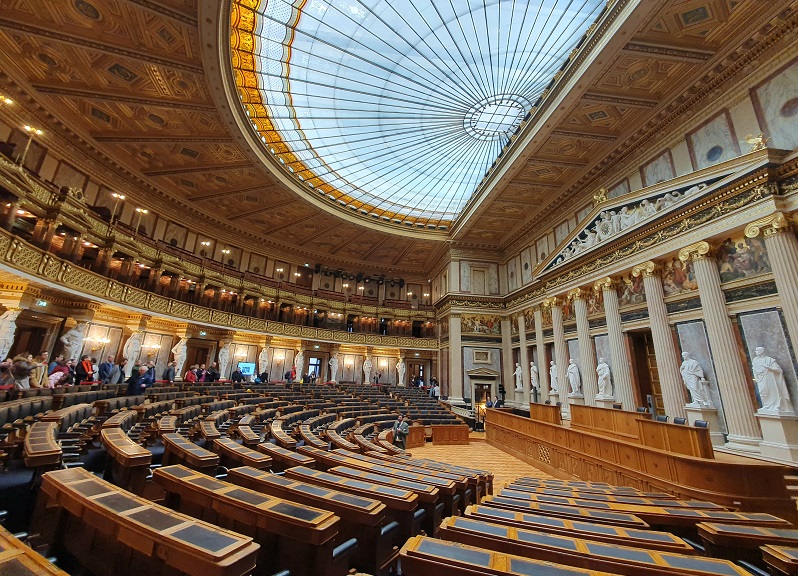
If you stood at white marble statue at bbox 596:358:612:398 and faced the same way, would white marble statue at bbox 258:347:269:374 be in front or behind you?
in front

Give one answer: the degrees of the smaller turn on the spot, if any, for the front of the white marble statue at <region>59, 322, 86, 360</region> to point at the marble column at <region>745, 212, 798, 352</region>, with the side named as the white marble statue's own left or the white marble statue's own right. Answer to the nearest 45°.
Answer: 0° — it already faces it

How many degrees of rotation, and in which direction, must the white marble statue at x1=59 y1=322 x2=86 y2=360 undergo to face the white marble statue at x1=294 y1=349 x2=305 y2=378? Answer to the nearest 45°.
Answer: approximately 45° to its left

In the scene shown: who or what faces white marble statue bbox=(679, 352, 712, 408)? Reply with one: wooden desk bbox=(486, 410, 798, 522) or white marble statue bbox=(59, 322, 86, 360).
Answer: white marble statue bbox=(59, 322, 86, 360)

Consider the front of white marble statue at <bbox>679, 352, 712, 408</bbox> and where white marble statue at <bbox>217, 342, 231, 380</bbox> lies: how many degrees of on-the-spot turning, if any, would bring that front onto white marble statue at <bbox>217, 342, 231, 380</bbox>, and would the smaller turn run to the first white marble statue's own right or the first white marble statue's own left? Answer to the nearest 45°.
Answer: approximately 45° to the first white marble statue's own right

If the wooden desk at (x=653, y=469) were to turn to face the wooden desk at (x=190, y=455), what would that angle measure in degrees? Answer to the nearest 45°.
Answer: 0° — it already faces it

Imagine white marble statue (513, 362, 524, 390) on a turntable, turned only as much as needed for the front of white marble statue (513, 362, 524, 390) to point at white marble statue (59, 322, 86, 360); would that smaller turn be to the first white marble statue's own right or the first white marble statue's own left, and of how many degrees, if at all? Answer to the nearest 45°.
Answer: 0° — it already faces it

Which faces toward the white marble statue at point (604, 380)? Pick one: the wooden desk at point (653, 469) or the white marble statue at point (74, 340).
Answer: the white marble statue at point (74, 340)

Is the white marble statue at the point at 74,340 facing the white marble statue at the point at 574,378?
yes

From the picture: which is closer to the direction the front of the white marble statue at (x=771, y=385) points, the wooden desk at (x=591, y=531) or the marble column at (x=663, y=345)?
the wooden desk

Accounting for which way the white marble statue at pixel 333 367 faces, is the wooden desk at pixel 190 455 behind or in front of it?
in front

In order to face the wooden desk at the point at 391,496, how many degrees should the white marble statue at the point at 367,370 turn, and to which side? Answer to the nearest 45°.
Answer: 0° — it already faces it

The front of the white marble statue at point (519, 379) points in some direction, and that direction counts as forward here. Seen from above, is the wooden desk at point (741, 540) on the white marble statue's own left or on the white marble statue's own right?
on the white marble statue's own left

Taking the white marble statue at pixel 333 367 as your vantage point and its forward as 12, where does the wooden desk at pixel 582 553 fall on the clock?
The wooden desk is roughly at 12 o'clock from the white marble statue.

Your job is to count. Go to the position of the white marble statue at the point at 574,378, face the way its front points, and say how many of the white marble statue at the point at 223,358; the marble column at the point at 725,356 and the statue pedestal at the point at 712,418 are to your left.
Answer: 2
